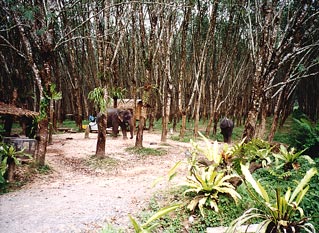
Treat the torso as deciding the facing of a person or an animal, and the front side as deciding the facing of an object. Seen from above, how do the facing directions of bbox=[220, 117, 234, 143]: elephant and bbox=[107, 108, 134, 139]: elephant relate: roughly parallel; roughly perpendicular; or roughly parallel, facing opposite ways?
roughly perpendicular
